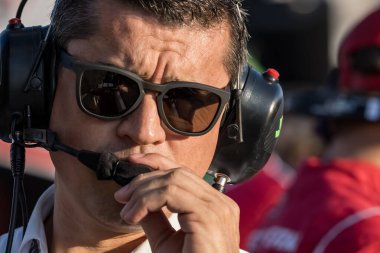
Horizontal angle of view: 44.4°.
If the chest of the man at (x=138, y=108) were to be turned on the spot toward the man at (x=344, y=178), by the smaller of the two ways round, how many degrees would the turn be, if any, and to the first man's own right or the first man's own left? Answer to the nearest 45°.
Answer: approximately 135° to the first man's own left

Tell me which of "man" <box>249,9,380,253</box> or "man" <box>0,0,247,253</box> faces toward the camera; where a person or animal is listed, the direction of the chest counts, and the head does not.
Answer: "man" <box>0,0,247,253</box>

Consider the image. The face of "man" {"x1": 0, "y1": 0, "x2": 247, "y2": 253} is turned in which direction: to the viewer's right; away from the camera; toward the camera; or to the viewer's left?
toward the camera

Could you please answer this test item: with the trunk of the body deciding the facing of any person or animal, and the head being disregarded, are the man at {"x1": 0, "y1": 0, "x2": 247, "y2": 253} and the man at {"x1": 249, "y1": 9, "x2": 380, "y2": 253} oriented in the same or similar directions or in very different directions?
very different directions

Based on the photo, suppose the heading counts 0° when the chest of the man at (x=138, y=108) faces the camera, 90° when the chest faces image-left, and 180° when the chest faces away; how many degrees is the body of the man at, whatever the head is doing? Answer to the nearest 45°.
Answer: approximately 0°
